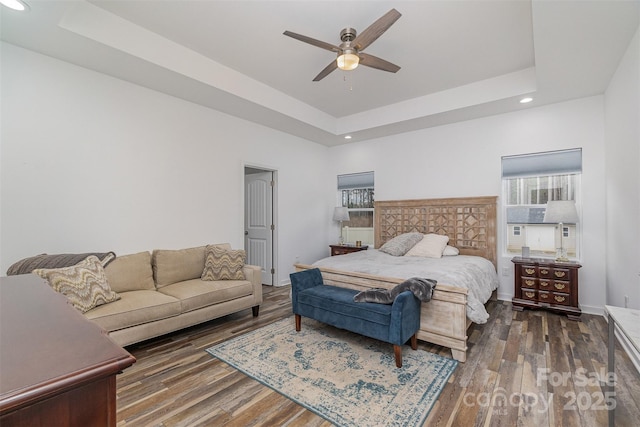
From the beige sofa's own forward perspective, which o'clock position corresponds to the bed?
The bed is roughly at 11 o'clock from the beige sofa.

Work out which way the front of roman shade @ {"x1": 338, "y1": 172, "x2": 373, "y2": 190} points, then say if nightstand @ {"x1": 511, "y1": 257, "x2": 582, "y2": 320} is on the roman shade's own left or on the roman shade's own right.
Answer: on the roman shade's own left

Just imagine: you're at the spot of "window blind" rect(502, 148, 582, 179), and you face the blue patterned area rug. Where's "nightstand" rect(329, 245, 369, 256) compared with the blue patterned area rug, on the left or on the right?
right

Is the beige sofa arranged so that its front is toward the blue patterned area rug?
yes

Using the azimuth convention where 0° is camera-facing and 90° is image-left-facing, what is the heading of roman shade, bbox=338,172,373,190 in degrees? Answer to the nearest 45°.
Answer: approximately 45°

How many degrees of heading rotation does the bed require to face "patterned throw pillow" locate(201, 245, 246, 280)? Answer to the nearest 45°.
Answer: approximately 45° to its right

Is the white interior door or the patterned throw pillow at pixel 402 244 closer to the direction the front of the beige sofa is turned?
the patterned throw pillow

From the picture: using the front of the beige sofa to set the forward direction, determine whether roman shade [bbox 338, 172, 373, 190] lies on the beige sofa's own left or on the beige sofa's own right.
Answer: on the beige sofa's own left

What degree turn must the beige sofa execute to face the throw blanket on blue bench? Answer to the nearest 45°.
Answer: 0° — it already faces it

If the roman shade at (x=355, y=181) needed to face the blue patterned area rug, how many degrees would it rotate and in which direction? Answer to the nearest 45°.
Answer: approximately 45° to its left
